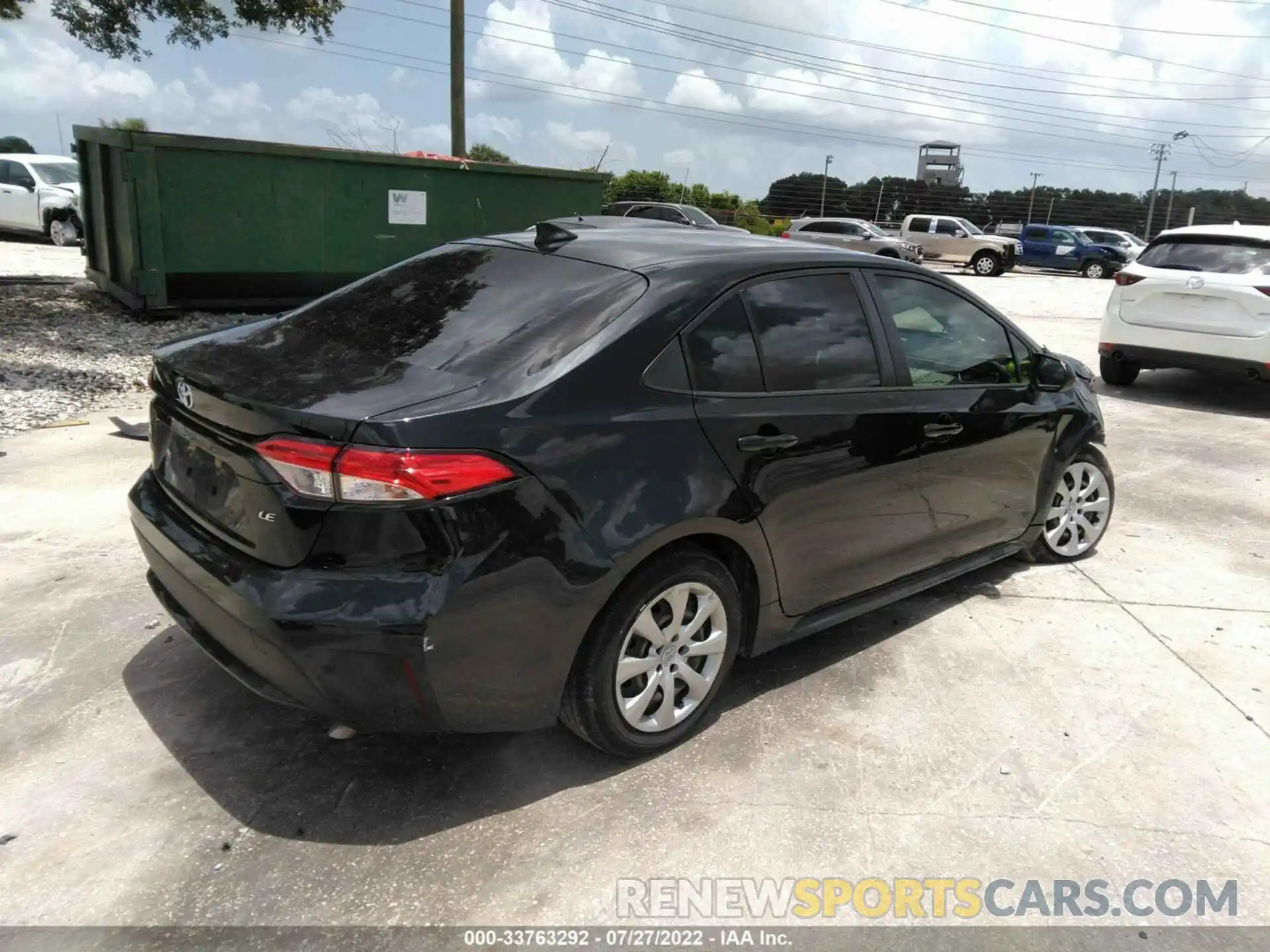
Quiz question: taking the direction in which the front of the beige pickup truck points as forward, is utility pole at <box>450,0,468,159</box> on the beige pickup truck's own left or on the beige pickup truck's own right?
on the beige pickup truck's own right

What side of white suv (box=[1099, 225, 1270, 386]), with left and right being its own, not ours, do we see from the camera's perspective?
back

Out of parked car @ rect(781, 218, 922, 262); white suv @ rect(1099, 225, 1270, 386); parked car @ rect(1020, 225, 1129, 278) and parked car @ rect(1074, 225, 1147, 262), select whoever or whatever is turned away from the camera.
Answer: the white suv

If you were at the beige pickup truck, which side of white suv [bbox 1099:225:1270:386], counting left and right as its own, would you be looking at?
front

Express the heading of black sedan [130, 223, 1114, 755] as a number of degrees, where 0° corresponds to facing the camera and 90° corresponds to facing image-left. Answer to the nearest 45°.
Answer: approximately 225°

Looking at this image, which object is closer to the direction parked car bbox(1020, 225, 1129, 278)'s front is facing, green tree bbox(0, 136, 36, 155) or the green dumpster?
the green dumpster

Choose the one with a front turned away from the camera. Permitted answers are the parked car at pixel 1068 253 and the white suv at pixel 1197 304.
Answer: the white suv

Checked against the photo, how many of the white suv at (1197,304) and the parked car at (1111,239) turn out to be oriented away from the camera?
1

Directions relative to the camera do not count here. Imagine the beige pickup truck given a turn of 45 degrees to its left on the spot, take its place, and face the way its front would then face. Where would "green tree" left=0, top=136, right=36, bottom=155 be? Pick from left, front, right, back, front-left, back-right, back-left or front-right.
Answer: back

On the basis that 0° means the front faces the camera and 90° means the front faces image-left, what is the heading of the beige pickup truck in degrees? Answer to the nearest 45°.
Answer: approximately 315°

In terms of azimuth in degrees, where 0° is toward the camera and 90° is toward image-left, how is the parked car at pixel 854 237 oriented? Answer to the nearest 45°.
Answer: approximately 315°
